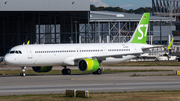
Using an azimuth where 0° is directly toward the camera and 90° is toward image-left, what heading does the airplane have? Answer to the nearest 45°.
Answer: approximately 45°
